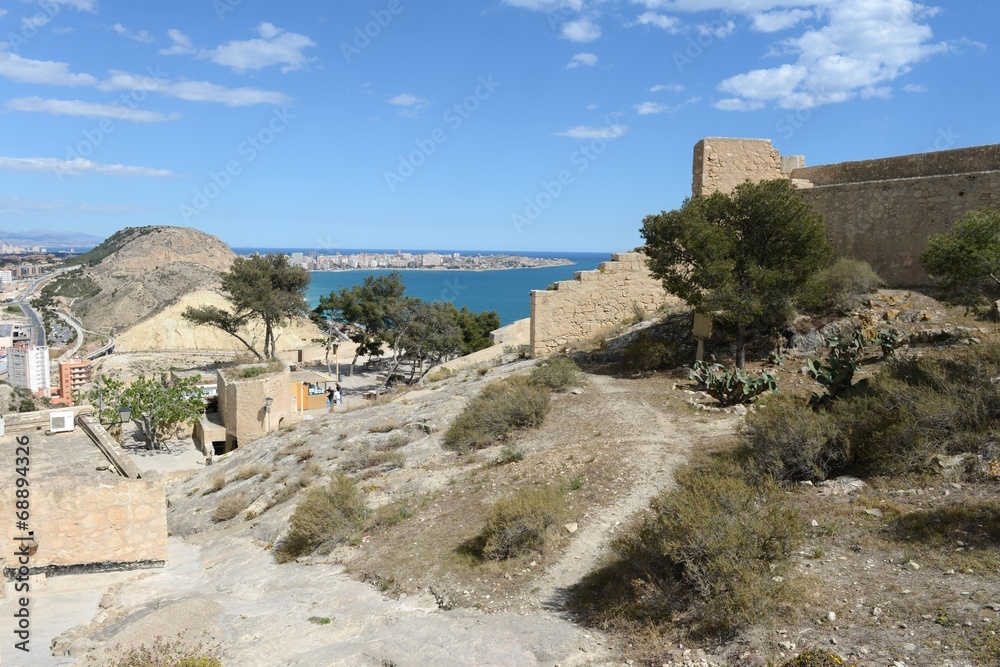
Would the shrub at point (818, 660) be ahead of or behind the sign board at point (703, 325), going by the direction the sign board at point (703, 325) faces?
ahead

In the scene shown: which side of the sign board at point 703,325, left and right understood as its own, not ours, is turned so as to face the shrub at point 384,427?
right

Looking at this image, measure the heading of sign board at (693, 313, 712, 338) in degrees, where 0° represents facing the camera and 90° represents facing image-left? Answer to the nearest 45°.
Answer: approximately 0°

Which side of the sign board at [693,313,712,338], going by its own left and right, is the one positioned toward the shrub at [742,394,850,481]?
front

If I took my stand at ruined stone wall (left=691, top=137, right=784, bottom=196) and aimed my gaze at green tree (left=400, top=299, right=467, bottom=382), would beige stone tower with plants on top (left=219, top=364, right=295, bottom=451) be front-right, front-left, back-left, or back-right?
front-left

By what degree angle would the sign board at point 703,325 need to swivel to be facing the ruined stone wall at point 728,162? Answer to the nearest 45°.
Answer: approximately 180°

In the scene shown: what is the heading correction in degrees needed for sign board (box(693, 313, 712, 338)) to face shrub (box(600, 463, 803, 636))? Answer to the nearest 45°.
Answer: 0° — it already faces it

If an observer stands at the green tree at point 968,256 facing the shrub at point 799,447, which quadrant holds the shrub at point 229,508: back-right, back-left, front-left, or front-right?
front-right

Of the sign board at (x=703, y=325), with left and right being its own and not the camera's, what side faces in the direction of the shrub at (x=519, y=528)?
front

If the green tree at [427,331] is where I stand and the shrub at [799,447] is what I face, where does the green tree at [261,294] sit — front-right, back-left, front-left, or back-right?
back-right

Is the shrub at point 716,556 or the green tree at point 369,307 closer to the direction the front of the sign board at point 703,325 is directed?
the shrub

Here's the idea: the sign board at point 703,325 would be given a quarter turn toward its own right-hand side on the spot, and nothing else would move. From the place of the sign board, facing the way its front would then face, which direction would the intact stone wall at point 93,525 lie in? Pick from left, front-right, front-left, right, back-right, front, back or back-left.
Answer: front-left
